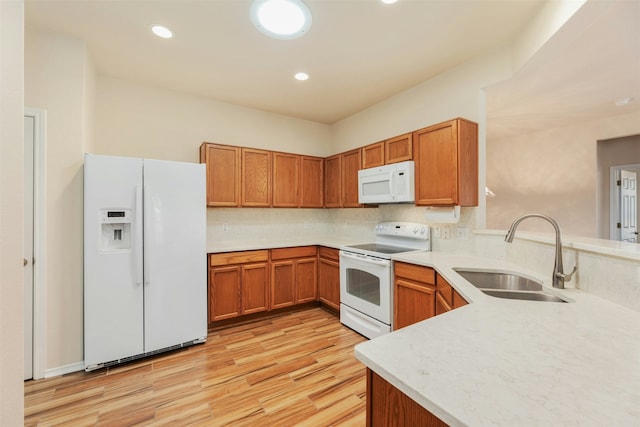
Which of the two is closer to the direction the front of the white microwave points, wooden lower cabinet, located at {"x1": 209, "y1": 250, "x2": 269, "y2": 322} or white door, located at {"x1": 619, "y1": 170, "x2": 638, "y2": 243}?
the wooden lower cabinet

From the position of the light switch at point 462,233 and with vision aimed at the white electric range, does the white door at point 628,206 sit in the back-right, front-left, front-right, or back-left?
back-right

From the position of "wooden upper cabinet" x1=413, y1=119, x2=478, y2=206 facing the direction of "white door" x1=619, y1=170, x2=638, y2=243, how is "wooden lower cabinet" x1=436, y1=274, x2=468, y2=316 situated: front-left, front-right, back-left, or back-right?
back-right

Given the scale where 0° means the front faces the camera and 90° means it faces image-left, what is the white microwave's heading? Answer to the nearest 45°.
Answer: approximately 45°

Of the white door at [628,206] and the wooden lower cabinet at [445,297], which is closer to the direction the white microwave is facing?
the wooden lower cabinet

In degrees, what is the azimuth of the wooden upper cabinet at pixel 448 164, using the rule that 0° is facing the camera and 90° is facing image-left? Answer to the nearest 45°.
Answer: approximately 45°

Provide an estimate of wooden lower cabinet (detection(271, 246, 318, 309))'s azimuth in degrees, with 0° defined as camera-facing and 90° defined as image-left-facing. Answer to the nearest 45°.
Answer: approximately 315°
